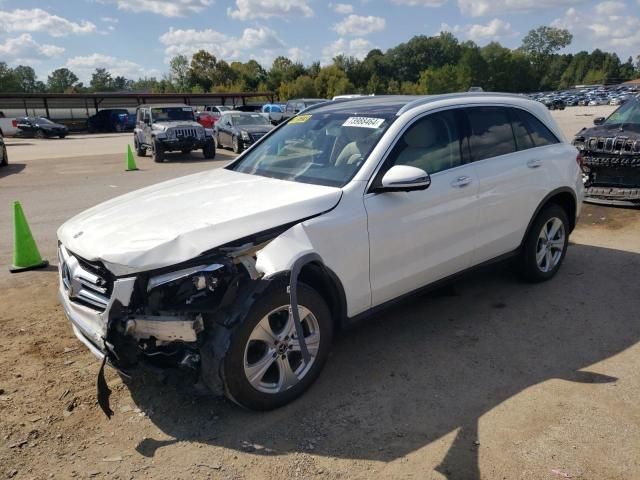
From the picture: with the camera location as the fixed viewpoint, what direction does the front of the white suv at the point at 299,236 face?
facing the viewer and to the left of the viewer

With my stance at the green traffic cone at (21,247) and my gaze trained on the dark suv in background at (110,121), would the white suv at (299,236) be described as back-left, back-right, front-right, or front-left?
back-right

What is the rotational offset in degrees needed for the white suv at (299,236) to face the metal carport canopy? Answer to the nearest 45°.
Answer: approximately 90° to its right

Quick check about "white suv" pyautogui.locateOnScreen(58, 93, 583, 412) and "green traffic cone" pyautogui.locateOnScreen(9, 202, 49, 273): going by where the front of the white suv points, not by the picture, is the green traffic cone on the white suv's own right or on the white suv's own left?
on the white suv's own right

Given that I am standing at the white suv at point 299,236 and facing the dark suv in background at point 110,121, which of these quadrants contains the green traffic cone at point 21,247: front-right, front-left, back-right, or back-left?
front-left

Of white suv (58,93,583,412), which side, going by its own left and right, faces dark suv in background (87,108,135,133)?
right
